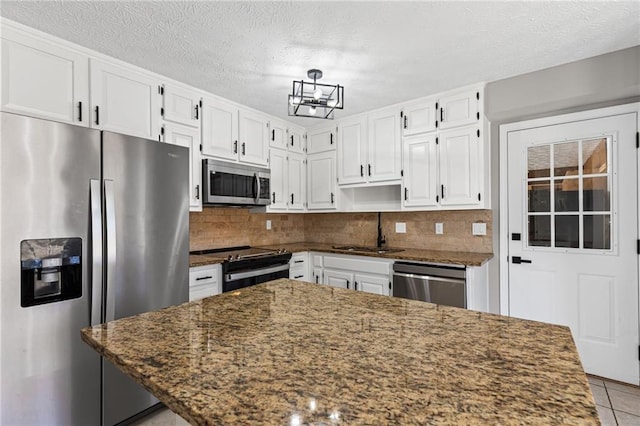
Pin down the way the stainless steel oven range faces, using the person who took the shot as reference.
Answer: facing the viewer and to the right of the viewer

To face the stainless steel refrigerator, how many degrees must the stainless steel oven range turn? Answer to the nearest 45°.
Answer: approximately 90° to its right

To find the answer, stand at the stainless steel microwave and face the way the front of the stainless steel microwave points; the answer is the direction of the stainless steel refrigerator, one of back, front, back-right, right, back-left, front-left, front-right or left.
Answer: right

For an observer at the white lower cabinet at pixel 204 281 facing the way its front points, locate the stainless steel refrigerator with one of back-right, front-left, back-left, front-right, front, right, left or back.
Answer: right

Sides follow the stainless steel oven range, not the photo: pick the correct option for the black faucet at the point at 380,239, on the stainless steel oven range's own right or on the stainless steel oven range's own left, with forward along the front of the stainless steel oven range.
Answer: on the stainless steel oven range's own left

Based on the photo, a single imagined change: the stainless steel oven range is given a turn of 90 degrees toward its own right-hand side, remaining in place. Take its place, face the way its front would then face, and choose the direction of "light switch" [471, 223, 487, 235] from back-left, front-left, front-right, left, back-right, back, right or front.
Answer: back-left

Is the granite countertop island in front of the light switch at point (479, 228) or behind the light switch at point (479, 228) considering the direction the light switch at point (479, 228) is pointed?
in front
